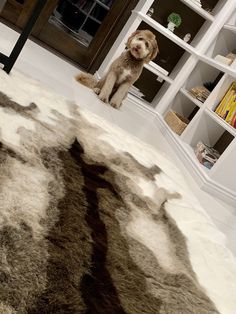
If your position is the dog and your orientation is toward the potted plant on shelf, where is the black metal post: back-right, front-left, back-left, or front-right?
back-left

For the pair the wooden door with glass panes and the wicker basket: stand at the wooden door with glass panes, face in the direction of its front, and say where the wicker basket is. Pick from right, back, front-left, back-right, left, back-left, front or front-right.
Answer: front-left

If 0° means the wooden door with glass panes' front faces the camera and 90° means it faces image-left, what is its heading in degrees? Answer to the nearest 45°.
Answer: approximately 0°

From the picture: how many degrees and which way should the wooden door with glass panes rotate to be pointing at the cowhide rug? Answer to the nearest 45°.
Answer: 0° — it already faces it

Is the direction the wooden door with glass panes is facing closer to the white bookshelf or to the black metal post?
the black metal post

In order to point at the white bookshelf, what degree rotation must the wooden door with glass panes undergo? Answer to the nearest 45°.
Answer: approximately 45° to its left

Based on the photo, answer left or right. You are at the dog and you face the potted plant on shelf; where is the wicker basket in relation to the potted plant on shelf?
right

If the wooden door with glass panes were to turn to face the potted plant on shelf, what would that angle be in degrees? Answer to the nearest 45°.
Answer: approximately 90° to its left
